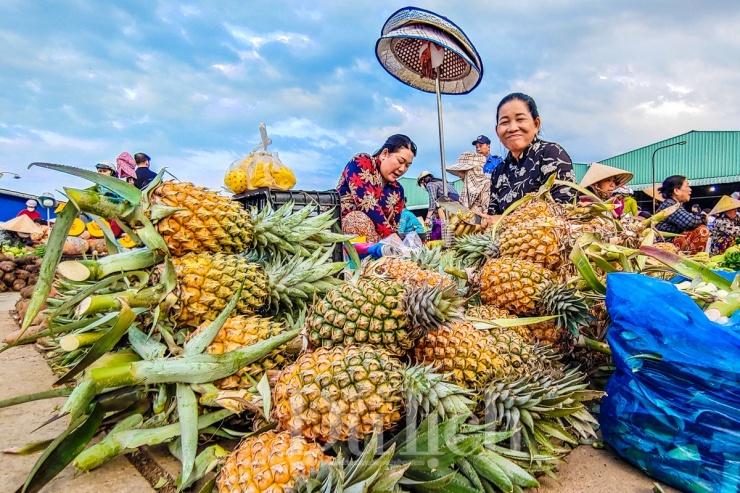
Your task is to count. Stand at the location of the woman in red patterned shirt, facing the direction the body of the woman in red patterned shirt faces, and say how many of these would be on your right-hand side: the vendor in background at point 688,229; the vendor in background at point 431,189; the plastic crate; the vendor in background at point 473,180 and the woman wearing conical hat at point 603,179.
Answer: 1

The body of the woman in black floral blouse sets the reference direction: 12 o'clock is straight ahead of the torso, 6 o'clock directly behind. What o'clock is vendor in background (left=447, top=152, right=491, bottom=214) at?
The vendor in background is roughly at 4 o'clock from the woman in black floral blouse.

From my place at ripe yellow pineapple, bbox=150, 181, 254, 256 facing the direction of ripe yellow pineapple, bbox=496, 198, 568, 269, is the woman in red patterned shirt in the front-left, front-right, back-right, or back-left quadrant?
front-left

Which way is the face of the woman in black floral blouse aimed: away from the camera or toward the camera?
toward the camera

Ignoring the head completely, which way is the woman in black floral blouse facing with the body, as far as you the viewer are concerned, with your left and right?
facing the viewer and to the left of the viewer

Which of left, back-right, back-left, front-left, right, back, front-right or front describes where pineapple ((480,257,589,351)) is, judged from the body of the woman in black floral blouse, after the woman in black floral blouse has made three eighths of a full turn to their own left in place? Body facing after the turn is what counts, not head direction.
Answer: right

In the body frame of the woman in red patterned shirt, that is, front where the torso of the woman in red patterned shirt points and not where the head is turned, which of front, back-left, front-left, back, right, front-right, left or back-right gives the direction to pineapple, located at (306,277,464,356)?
front-right

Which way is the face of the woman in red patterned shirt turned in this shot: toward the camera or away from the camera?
toward the camera

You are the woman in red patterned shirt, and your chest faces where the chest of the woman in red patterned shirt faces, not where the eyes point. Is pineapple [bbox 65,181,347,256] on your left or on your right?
on your right

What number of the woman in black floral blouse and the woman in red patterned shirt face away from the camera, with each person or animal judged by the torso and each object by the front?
0

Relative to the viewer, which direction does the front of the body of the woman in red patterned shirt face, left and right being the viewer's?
facing the viewer and to the right of the viewer

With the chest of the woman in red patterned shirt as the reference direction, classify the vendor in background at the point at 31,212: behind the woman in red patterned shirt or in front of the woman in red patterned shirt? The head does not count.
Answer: behind

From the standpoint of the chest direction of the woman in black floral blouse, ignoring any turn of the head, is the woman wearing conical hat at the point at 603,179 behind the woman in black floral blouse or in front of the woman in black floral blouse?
behind

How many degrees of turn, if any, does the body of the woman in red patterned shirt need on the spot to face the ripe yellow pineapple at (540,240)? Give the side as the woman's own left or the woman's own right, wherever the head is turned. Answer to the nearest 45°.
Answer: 0° — they already face it

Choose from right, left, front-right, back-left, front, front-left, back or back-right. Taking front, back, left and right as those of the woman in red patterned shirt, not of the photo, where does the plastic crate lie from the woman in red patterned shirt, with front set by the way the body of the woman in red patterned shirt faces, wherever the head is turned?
right

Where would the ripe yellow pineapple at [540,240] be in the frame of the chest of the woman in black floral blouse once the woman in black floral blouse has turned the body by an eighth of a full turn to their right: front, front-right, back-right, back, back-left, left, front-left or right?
left
